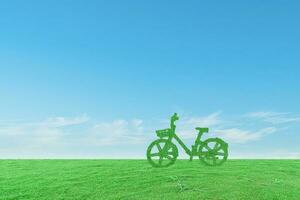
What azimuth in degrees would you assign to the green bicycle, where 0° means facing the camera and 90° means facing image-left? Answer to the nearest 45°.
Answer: approximately 90°
